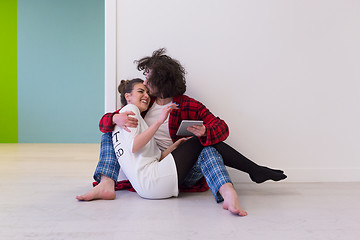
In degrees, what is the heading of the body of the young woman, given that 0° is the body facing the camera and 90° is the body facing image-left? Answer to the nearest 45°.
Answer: approximately 270°
